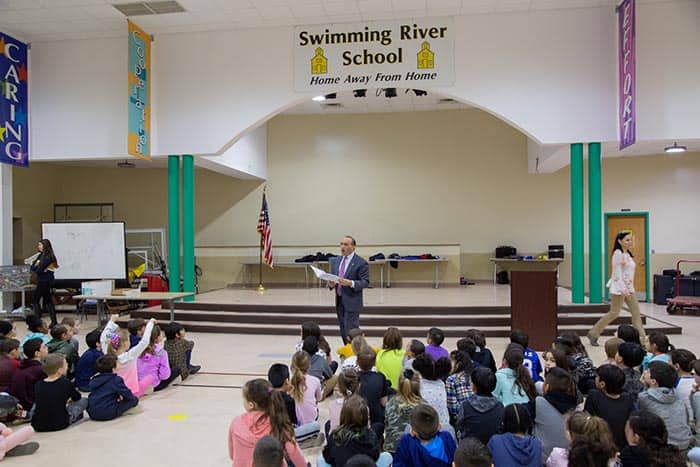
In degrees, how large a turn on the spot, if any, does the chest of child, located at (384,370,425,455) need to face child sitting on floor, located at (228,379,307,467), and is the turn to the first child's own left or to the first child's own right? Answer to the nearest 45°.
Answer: approximately 135° to the first child's own left

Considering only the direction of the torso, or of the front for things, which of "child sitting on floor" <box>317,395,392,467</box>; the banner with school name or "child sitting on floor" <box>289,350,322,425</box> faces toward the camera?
the banner with school name

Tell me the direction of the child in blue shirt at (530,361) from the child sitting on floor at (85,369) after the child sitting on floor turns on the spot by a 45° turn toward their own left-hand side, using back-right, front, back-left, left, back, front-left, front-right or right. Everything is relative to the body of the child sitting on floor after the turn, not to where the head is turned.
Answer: back-right

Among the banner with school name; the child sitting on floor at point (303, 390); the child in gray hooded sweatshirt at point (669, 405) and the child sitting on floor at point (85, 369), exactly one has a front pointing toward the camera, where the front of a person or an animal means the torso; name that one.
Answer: the banner with school name

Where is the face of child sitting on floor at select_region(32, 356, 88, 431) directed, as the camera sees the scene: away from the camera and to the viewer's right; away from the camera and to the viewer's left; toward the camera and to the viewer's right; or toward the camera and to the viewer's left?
away from the camera and to the viewer's right

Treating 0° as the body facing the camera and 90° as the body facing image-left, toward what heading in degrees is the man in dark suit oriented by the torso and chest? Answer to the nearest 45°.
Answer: approximately 45°

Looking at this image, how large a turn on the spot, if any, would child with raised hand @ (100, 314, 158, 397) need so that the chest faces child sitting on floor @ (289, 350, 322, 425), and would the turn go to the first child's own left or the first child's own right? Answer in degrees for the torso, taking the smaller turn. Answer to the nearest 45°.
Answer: approximately 90° to the first child's own right

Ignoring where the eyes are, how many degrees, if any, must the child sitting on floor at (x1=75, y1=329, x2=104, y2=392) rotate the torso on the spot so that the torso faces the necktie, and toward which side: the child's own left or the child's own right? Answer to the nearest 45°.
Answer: approximately 45° to the child's own right

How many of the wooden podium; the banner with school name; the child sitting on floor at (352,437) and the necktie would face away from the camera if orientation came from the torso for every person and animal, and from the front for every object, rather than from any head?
1

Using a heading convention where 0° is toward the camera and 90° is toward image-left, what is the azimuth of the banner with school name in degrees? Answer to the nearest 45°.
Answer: approximately 0°

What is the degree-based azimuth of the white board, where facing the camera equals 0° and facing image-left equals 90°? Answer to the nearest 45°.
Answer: approximately 0°

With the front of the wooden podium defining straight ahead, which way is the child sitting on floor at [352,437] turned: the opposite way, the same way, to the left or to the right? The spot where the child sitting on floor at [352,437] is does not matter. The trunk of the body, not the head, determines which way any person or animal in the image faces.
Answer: the opposite way

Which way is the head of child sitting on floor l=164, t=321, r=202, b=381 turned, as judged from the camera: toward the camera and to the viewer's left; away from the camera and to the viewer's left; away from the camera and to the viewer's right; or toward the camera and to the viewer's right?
away from the camera and to the viewer's right

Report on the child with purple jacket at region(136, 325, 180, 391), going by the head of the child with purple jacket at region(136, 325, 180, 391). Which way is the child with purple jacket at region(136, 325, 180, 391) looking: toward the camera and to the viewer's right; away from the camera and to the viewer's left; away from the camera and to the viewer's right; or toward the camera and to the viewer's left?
away from the camera and to the viewer's right

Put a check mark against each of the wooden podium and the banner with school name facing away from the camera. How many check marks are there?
0

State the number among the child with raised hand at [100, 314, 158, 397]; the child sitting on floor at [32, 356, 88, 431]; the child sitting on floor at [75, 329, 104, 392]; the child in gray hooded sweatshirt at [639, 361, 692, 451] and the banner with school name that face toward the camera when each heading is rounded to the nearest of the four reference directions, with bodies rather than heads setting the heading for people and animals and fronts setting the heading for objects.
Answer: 1

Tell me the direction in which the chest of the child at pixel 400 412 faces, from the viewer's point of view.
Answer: away from the camera
